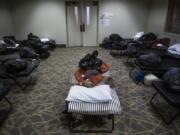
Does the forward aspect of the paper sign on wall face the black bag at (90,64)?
yes

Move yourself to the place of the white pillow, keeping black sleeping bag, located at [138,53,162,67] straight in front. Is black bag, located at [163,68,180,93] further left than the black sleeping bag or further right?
right

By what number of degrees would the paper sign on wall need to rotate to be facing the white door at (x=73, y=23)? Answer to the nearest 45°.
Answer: approximately 90° to its right

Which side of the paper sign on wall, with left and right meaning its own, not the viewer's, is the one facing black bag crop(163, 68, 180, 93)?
front

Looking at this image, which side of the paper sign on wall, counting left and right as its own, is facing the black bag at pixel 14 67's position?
front

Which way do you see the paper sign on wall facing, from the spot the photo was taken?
facing the viewer

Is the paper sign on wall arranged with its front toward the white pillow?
yes

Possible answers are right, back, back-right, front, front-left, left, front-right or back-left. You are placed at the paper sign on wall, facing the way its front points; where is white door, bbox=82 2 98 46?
right

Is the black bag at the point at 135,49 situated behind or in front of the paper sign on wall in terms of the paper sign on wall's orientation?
in front

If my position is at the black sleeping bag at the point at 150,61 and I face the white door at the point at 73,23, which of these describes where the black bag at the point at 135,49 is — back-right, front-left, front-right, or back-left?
front-right

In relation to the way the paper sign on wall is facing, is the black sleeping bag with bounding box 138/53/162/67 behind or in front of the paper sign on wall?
in front
